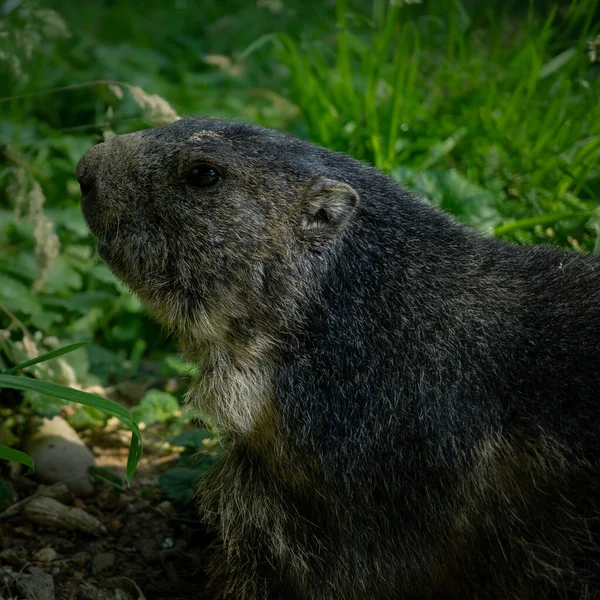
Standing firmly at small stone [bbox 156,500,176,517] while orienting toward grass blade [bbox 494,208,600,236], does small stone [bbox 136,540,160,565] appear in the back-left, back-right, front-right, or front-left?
back-right

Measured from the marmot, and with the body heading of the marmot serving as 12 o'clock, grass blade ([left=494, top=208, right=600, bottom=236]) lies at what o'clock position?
The grass blade is roughly at 4 o'clock from the marmot.

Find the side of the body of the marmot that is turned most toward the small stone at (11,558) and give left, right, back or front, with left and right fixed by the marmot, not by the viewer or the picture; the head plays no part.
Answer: front

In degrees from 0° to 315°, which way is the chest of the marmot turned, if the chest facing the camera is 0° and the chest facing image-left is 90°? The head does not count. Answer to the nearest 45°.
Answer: approximately 90°

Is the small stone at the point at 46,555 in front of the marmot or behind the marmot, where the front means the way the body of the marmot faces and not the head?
in front

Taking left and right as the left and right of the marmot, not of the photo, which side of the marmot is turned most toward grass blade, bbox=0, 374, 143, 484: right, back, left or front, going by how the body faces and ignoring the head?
front
